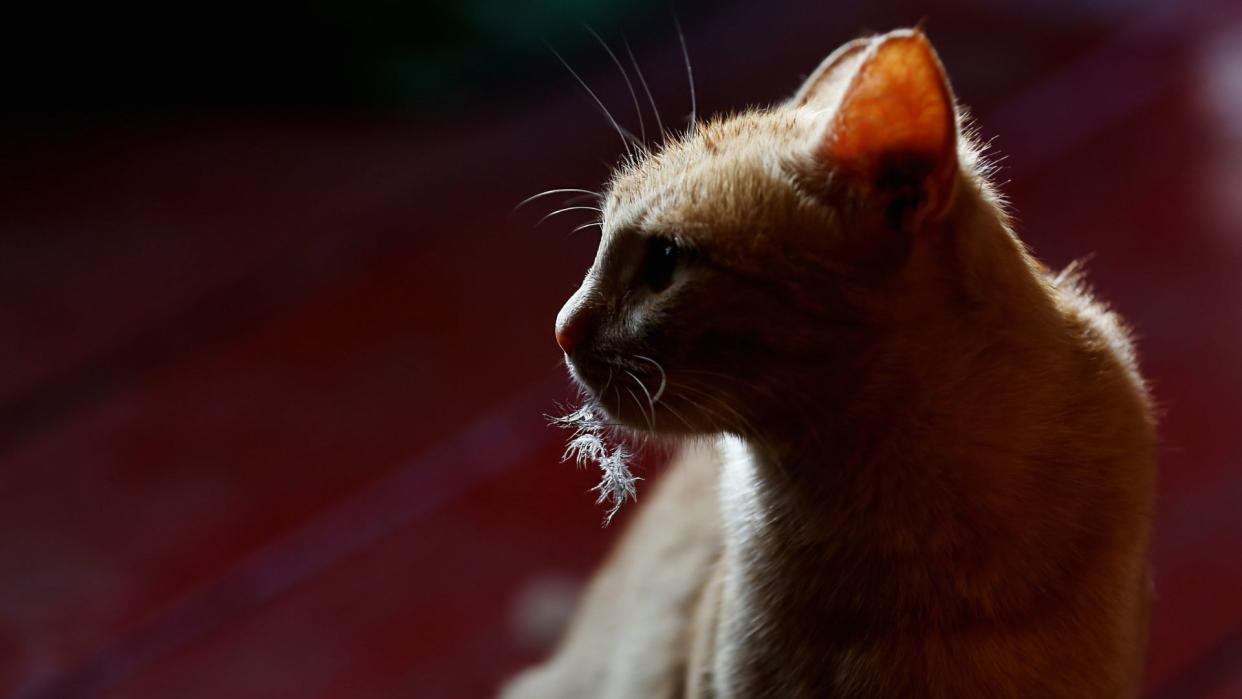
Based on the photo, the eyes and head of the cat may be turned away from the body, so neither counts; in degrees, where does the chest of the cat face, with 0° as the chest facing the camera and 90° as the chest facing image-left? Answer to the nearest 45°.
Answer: approximately 90°
